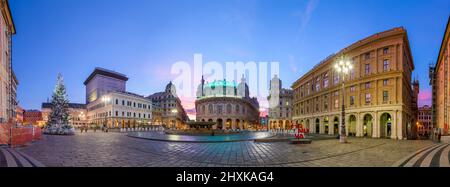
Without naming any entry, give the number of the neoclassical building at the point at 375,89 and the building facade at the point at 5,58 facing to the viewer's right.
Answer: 1

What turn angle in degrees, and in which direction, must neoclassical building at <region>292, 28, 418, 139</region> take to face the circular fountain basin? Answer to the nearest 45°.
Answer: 0° — it already faces it

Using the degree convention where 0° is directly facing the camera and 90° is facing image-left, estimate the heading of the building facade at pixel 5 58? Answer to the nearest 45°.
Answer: approximately 270°
